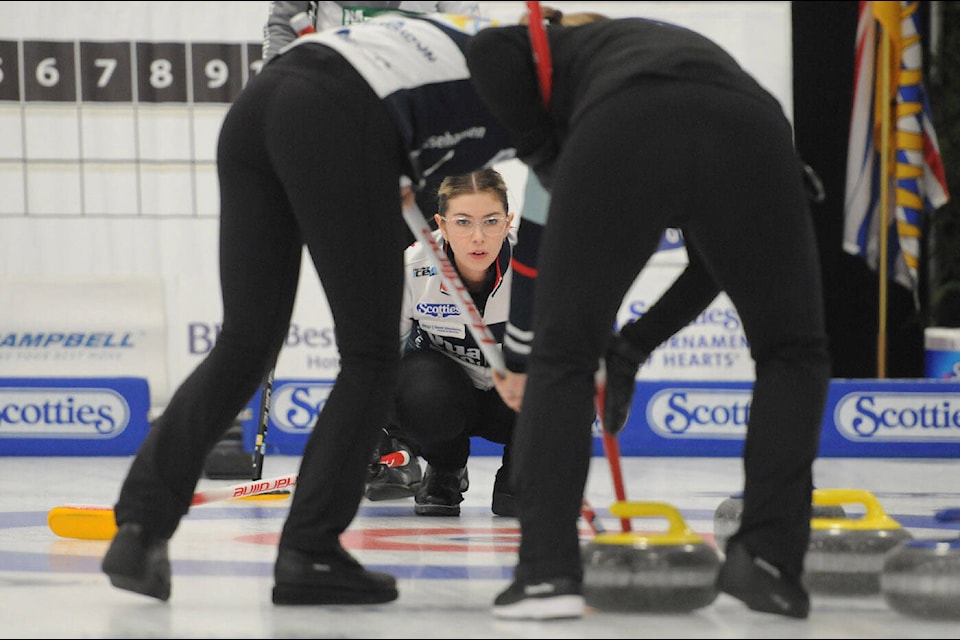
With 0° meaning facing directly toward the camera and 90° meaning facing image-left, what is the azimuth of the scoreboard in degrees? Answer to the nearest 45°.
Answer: approximately 0°

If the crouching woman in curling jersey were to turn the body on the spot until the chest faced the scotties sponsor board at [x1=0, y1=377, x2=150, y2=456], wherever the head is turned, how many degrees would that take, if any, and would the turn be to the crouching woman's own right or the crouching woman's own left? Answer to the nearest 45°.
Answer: approximately 135° to the crouching woman's own right

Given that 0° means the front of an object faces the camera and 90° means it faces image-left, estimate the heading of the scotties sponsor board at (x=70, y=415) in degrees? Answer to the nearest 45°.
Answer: approximately 0°

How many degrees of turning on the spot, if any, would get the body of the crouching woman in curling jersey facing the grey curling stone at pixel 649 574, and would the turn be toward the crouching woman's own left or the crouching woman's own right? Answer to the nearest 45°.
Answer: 0° — they already face it

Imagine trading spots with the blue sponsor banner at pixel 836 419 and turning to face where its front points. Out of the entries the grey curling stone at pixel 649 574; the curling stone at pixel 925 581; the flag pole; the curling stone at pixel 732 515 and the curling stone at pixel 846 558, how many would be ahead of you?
4

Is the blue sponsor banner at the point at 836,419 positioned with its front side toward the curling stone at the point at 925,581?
yes
